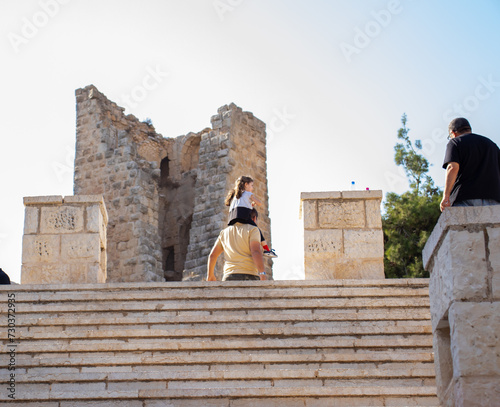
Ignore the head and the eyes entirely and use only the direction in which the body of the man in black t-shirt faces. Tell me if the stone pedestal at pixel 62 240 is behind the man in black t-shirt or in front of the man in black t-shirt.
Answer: in front

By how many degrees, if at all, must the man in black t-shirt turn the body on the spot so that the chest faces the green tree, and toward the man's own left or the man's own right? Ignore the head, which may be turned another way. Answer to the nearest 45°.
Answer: approximately 45° to the man's own right

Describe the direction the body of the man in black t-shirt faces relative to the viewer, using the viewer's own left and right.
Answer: facing away from the viewer and to the left of the viewer

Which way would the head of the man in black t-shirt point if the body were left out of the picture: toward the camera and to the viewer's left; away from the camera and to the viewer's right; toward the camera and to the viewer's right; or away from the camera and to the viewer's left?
away from the camera and to the viewer's left

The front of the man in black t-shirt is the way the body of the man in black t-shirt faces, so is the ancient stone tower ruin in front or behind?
in front

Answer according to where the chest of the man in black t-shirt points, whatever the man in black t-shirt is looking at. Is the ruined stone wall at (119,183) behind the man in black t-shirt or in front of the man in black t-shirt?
in front

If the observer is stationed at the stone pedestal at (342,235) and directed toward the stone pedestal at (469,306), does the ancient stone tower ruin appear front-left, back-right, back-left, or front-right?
back-right

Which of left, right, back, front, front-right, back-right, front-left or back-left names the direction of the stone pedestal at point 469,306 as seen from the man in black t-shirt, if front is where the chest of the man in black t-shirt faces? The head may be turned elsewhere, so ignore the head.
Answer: back-left

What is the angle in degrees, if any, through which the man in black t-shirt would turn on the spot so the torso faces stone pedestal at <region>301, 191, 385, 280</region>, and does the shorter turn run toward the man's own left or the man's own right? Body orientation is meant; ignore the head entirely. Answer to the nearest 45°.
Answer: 0° — they already face it
